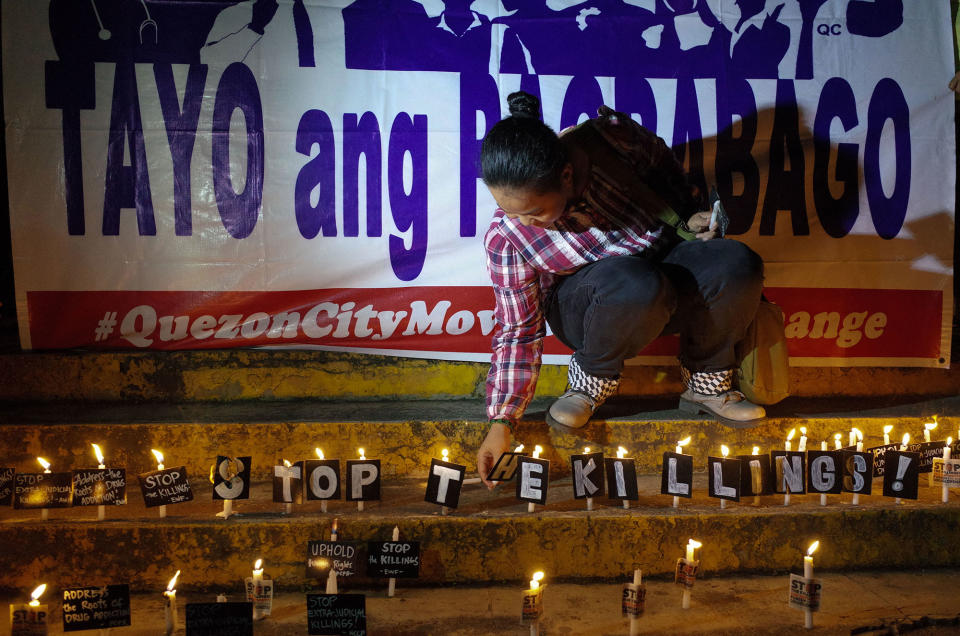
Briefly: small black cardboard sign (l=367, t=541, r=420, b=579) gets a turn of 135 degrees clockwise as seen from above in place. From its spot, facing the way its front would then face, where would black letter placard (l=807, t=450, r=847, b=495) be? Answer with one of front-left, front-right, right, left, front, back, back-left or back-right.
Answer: back-right

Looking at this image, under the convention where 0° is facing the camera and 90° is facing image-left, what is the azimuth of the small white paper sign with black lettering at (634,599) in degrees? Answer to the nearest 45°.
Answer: approximately 0°

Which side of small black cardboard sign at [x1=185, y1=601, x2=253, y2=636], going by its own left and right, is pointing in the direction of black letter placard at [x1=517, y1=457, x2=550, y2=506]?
left

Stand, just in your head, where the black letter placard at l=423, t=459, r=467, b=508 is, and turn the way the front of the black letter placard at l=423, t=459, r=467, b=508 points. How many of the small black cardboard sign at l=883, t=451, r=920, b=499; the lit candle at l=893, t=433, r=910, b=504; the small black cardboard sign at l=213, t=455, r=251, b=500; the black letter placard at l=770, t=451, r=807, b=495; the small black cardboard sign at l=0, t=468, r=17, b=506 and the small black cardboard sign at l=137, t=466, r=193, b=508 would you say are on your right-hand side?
3

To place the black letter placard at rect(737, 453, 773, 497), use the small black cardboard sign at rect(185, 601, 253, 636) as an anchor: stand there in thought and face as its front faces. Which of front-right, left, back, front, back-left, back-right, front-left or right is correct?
left

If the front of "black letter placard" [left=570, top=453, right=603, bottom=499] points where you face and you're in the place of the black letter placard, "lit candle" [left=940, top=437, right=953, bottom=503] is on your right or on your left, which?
on your left

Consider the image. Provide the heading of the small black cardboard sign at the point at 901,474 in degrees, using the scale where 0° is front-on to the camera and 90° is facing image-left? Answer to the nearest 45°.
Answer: approximately 0°

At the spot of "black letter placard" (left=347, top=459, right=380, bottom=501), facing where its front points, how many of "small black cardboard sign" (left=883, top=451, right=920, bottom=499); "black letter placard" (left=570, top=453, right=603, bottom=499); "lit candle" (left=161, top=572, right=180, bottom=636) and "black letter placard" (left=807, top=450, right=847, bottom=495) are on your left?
3

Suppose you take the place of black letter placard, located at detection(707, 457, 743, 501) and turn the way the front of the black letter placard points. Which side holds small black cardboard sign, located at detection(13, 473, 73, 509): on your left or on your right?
on your right

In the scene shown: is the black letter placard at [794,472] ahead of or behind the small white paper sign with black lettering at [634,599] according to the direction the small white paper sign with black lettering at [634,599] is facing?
behind

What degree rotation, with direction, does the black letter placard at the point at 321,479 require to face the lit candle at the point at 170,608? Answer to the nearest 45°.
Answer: approximately 45° to its right
